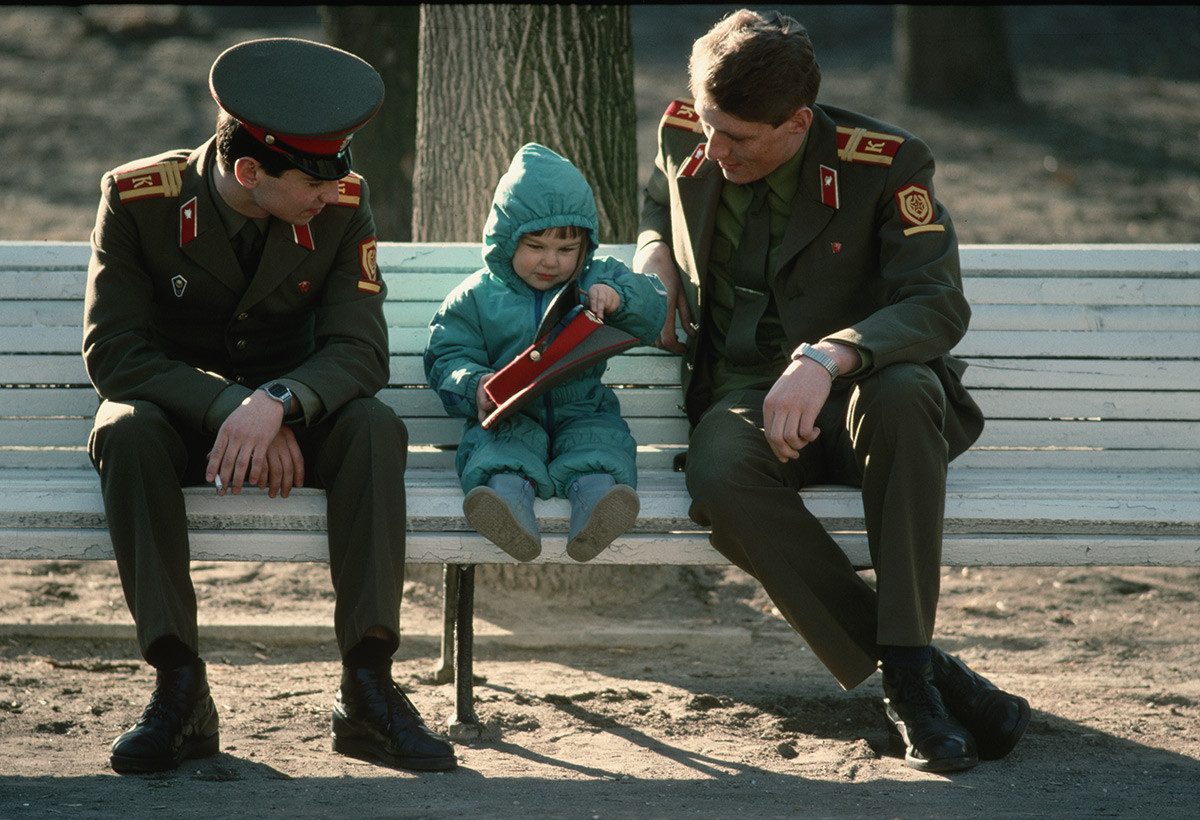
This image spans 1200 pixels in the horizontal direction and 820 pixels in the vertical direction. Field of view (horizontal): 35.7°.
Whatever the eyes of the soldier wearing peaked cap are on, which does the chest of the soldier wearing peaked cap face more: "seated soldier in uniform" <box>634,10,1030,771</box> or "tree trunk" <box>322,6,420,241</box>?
the seated soldier in uniform

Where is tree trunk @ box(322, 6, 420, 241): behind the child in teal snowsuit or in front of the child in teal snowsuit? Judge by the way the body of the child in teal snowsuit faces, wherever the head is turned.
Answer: behind

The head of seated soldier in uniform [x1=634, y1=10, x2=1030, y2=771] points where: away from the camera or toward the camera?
toward the camera

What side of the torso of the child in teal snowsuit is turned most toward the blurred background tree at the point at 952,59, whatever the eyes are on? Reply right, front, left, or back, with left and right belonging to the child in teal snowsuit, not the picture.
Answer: back

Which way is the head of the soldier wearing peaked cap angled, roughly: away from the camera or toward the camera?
toward the camera

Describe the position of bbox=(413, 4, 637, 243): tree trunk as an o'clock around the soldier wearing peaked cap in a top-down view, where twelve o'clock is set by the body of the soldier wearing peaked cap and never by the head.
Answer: The tree trunk is roughly at 7 o'clock from the soldier wearing peaked cap.

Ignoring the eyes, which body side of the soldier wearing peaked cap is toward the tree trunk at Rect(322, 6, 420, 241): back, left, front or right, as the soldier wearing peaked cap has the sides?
back

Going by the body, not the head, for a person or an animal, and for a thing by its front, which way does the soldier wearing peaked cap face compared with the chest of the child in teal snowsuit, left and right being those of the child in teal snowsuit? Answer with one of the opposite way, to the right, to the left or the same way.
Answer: the same way

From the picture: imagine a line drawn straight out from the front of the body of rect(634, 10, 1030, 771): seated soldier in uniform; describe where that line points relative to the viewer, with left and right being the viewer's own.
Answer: facing the viewer and to the left of the viewer

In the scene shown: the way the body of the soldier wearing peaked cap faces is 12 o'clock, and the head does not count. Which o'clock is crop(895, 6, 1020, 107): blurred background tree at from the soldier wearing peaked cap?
The blurred background tree is roughly at 7 o'clock from the soldier wearing peaked cap.

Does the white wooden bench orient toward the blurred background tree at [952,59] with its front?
no

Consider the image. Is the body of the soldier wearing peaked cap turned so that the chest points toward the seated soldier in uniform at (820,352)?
no

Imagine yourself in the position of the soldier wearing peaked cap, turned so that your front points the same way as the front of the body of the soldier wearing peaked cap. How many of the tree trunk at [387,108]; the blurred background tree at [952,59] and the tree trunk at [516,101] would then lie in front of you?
0

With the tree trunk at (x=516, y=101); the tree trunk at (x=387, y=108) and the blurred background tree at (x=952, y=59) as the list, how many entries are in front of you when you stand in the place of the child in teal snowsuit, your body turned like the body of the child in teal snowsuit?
0

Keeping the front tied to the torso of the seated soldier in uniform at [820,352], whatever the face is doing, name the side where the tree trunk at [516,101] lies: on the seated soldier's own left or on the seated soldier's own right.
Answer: on the seated soldier's own right

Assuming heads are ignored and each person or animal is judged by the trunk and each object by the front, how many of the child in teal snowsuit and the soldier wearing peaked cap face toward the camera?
2

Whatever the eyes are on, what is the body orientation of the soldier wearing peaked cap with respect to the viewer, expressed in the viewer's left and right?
facing the viewer
